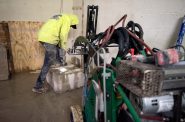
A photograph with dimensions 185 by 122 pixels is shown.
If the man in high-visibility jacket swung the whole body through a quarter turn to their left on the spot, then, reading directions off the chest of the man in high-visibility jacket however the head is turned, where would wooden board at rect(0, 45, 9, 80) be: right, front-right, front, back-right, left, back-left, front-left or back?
front-left

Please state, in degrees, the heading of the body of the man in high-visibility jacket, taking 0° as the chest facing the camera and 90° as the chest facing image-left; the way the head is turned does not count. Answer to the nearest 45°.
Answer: approximately 270°

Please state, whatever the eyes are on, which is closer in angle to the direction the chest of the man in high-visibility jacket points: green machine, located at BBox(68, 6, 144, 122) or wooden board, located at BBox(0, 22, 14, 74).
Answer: the green machine

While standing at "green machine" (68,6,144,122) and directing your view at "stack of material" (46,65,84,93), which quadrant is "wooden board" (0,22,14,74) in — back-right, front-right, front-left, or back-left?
front-left

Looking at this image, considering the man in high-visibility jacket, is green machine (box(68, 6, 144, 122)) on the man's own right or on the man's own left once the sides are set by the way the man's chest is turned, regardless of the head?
on the man's own right

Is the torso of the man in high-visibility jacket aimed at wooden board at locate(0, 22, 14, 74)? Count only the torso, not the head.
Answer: no
